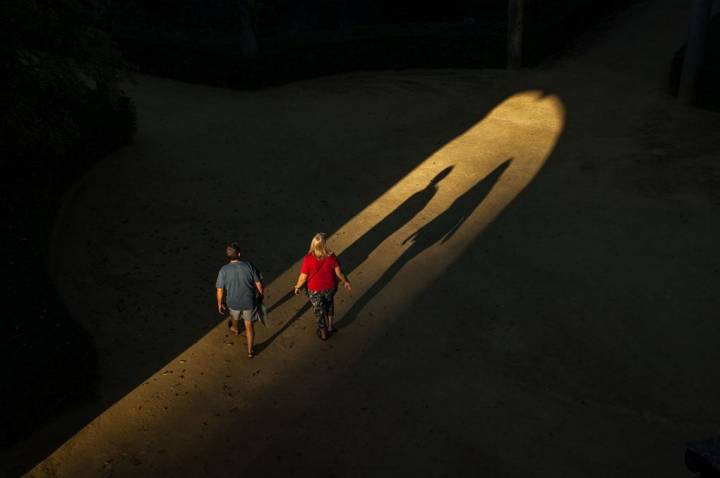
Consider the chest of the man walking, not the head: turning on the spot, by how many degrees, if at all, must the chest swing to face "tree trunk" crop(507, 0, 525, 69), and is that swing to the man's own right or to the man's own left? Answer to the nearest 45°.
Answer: approximately 45° to the man's own right

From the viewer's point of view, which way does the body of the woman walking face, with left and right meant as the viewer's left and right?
facing away from the viewer

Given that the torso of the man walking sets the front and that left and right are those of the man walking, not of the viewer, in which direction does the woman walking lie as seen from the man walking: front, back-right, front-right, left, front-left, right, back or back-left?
right

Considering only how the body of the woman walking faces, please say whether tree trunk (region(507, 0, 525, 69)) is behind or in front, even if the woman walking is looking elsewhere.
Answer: in front

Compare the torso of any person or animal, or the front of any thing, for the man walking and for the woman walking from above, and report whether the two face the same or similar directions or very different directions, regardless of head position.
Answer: same or similar directions

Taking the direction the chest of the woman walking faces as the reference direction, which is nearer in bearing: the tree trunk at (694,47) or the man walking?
the tree trunk

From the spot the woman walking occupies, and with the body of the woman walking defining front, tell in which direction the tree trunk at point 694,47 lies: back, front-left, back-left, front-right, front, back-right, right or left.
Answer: front-right

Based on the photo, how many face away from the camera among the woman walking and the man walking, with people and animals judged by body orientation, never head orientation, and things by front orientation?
2

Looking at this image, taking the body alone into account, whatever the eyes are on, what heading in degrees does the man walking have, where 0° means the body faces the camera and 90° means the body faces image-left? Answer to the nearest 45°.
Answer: approximately 180°

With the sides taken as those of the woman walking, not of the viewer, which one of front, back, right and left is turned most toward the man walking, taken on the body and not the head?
left
